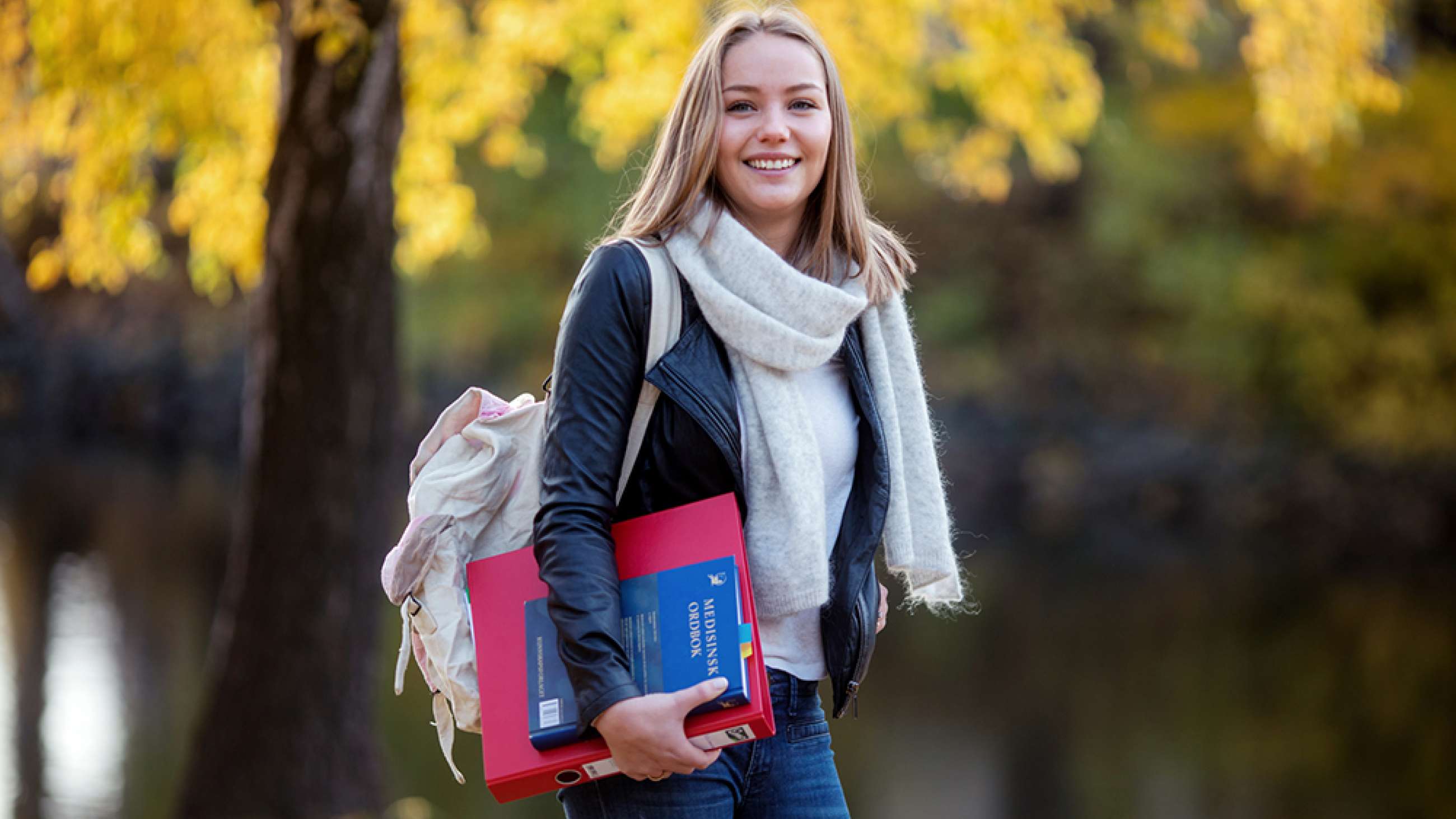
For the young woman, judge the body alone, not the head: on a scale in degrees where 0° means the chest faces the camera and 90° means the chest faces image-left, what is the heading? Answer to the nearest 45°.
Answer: approximately 315°

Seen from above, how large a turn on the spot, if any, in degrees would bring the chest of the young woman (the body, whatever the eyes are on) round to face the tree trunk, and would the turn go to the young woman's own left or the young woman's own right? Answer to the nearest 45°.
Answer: approximately 180°
